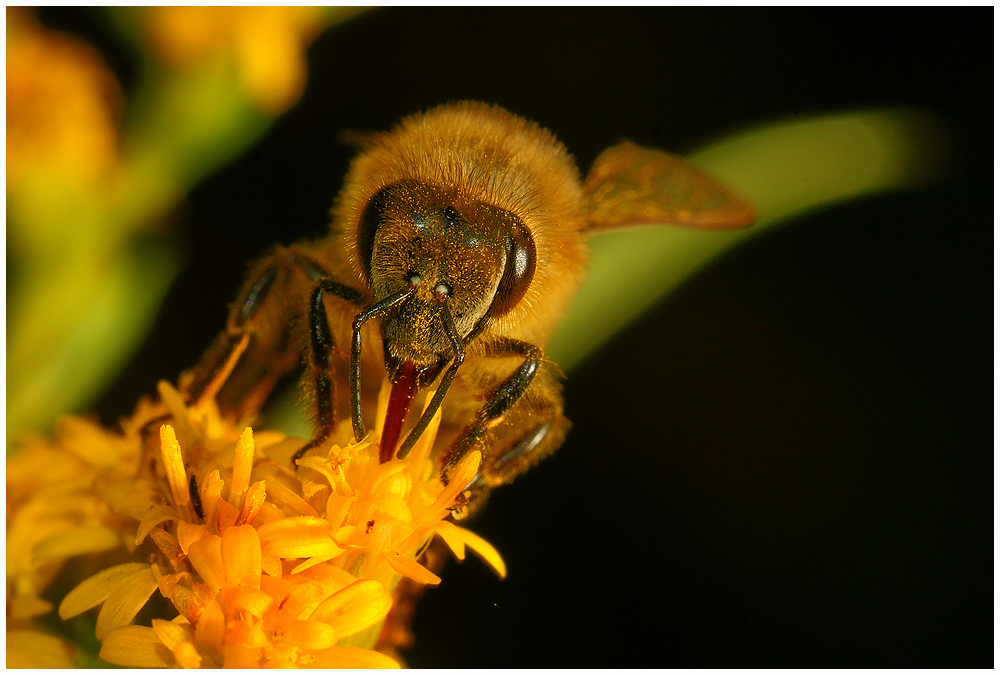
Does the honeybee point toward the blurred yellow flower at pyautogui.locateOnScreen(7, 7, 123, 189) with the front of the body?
no

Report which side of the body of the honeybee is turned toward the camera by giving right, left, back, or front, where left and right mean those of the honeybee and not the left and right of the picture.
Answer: front

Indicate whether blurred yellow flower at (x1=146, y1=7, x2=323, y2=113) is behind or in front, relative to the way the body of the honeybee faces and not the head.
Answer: behind
